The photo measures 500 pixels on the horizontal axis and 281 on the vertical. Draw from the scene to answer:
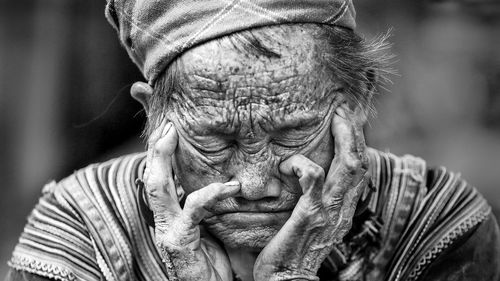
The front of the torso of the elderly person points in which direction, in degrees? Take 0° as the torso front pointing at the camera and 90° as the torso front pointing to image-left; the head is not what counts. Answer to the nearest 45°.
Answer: approximately 0°
